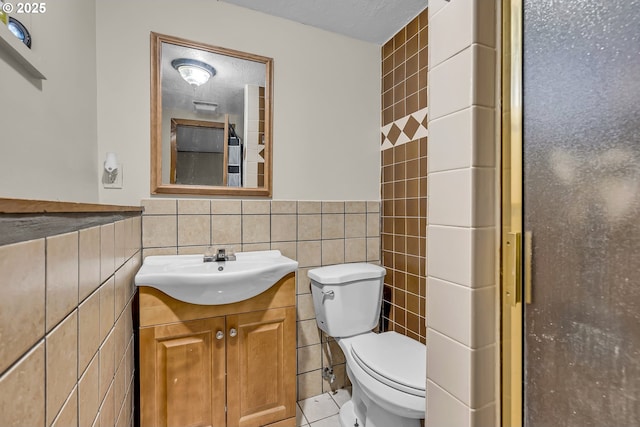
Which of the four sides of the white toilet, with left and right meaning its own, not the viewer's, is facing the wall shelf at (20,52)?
right

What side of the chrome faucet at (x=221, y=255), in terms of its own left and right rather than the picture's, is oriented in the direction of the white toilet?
left

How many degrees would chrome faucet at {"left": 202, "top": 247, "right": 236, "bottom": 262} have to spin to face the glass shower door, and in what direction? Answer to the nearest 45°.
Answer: approximately 45° to its left

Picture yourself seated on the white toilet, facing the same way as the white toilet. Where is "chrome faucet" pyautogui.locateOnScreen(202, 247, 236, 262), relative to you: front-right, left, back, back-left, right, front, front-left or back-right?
back-right
